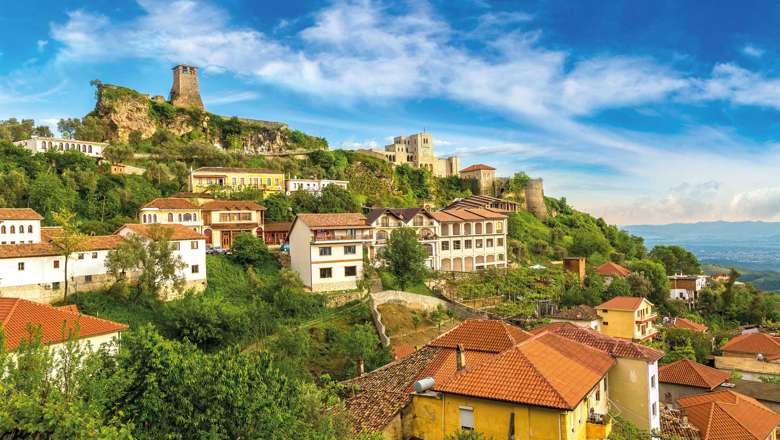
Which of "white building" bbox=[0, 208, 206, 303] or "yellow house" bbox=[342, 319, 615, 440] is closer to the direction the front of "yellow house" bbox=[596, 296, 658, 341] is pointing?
the yellow house

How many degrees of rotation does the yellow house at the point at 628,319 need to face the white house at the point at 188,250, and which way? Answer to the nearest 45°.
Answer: approximately 90° to its right

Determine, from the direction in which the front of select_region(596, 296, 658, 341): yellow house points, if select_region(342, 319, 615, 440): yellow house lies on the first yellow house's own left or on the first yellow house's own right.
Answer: on the first yellow house's own right

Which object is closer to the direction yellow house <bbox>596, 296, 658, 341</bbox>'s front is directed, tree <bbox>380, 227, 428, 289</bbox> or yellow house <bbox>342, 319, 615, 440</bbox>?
the yellow house

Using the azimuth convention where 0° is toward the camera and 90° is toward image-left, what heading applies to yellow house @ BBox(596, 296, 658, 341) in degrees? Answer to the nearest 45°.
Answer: approximately 315°

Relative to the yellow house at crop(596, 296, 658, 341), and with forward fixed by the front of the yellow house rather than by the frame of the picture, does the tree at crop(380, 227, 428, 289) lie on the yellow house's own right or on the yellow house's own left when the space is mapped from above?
on the yellow house's own right

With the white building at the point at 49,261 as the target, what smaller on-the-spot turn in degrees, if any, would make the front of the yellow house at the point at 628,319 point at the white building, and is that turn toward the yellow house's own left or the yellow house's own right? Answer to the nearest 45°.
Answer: approximately 90° to the yellow house's own right

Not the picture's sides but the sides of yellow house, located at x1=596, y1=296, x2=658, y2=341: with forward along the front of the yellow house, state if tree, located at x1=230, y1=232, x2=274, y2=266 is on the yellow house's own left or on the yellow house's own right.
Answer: on the yellow house's own right

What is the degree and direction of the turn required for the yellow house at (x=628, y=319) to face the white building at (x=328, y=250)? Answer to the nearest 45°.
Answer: approximately 135° to its right

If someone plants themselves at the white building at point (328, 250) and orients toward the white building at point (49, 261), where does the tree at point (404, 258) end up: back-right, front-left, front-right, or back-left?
back-left

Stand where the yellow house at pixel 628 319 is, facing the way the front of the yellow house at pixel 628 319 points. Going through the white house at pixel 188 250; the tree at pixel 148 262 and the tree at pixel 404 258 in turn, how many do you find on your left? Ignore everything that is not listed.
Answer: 0

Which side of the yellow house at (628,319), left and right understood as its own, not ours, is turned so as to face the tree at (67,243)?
right

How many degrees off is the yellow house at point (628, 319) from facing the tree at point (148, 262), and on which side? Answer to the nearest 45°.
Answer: approximately 90° to its right
